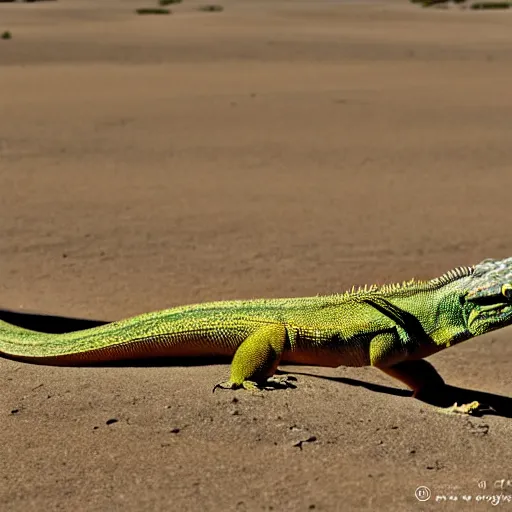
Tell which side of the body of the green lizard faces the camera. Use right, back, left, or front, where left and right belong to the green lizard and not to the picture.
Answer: right
